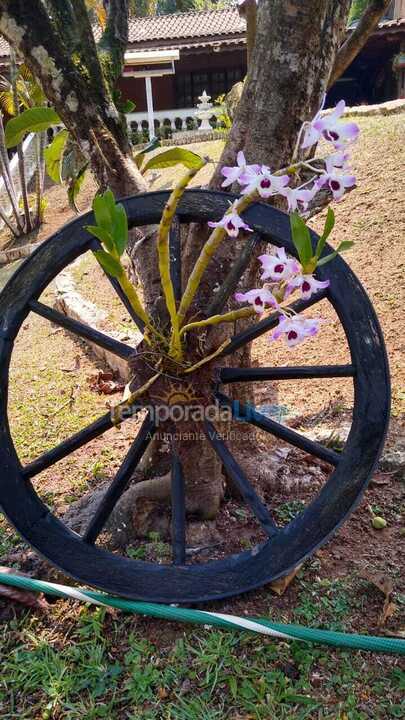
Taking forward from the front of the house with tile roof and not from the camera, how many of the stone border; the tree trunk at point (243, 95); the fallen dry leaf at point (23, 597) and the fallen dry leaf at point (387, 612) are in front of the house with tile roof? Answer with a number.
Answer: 4

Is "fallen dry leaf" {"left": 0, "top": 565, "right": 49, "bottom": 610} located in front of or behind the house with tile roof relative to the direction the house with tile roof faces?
in front

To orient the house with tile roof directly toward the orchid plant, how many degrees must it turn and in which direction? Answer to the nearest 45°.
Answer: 0° — it already faces it

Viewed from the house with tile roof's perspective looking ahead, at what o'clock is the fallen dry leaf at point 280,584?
The fallen dry leaf is roughly at 12 o'clock from the house with tile roof.

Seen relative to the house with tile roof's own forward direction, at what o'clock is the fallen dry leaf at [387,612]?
The fallen dry leaf is roughly at 12 o'clock from the house with tile roof.

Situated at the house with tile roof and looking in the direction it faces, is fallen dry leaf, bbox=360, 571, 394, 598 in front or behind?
in front

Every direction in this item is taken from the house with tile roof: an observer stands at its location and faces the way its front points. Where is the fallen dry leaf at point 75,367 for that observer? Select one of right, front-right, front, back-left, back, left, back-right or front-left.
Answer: front

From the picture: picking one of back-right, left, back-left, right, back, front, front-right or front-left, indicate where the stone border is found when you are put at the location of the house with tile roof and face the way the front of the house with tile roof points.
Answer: front

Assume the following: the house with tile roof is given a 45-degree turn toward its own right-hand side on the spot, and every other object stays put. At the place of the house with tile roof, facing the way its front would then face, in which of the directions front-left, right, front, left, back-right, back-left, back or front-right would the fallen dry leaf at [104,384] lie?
front-left

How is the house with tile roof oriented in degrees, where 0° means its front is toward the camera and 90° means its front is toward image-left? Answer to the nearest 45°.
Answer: approximately 0°

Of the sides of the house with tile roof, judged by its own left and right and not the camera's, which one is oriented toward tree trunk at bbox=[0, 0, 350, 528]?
front
